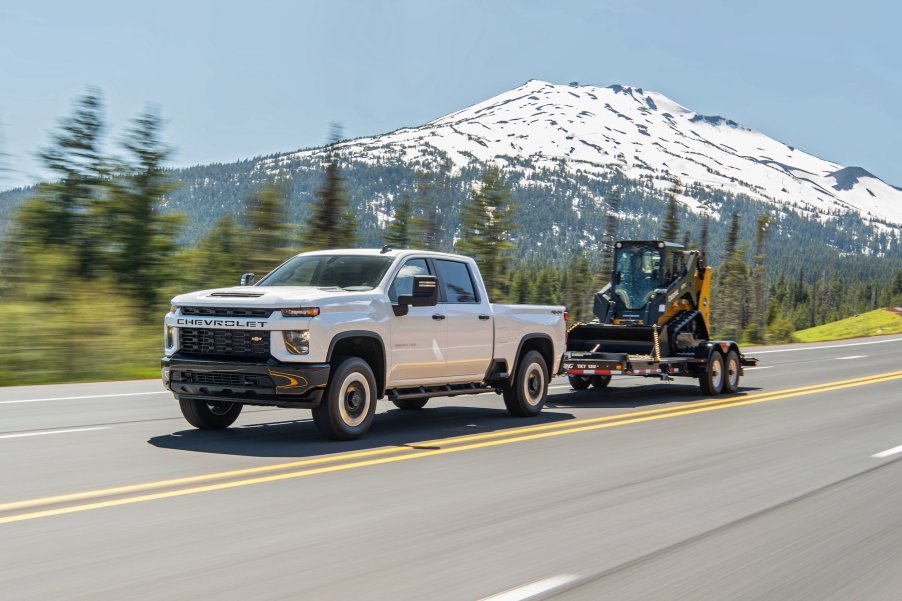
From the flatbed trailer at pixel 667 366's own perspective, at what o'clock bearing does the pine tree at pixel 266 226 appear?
The pine tree is roughly at 3 o'clock from the flatbed trailer.

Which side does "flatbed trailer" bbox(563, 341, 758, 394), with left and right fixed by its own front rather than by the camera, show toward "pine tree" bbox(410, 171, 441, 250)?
right

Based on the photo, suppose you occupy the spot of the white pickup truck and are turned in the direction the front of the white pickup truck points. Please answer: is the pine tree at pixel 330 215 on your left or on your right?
on your right

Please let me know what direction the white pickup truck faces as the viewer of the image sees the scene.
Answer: facing the viewer and to the left of the viewer

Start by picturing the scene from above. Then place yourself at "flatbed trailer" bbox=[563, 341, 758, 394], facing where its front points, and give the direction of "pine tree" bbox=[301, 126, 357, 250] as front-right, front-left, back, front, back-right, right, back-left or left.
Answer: right

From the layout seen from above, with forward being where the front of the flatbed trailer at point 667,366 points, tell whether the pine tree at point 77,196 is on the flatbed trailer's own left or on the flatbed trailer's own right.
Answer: on the flatbed trailer's own right

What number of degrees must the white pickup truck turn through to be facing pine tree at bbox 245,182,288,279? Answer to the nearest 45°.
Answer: approximately 135° to its right

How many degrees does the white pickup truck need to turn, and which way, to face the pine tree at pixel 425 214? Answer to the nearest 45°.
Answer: approximately 135° to its right

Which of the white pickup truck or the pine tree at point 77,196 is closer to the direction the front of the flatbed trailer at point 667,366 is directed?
the white pickup truck

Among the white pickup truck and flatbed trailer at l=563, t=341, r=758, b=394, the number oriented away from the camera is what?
0

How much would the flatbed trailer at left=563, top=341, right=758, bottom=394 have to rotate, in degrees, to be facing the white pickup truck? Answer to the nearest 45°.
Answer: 0° — it already faces it

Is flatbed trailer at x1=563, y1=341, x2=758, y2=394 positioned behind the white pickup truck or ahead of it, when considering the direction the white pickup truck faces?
behind
